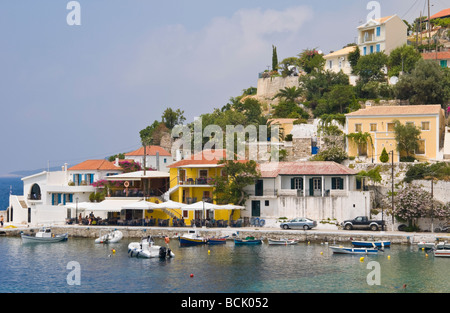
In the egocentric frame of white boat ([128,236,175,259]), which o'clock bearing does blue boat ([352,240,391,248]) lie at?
The blue boat is roughly at 6 o'clock from the white boat.

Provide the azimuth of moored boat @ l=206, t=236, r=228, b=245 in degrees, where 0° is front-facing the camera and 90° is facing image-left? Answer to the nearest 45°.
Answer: approximately 270°

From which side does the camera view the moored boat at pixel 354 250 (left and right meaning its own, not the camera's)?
left

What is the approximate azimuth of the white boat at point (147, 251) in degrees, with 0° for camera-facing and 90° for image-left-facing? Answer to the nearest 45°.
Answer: approximately 90°

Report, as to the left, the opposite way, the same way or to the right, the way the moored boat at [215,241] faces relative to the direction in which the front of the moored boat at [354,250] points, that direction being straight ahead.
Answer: the opposite way

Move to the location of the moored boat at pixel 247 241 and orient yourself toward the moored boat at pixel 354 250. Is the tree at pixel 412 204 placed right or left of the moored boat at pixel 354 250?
left

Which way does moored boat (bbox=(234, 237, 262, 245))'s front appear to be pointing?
to the viewer's left

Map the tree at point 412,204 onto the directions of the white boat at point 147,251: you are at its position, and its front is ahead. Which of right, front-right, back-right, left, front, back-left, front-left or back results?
back

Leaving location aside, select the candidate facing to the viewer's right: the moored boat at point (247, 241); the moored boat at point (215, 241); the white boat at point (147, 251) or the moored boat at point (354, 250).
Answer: the moored boat at point (215, 241)

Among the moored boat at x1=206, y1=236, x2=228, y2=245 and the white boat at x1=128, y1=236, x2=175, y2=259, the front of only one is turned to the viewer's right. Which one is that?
the moored boat
